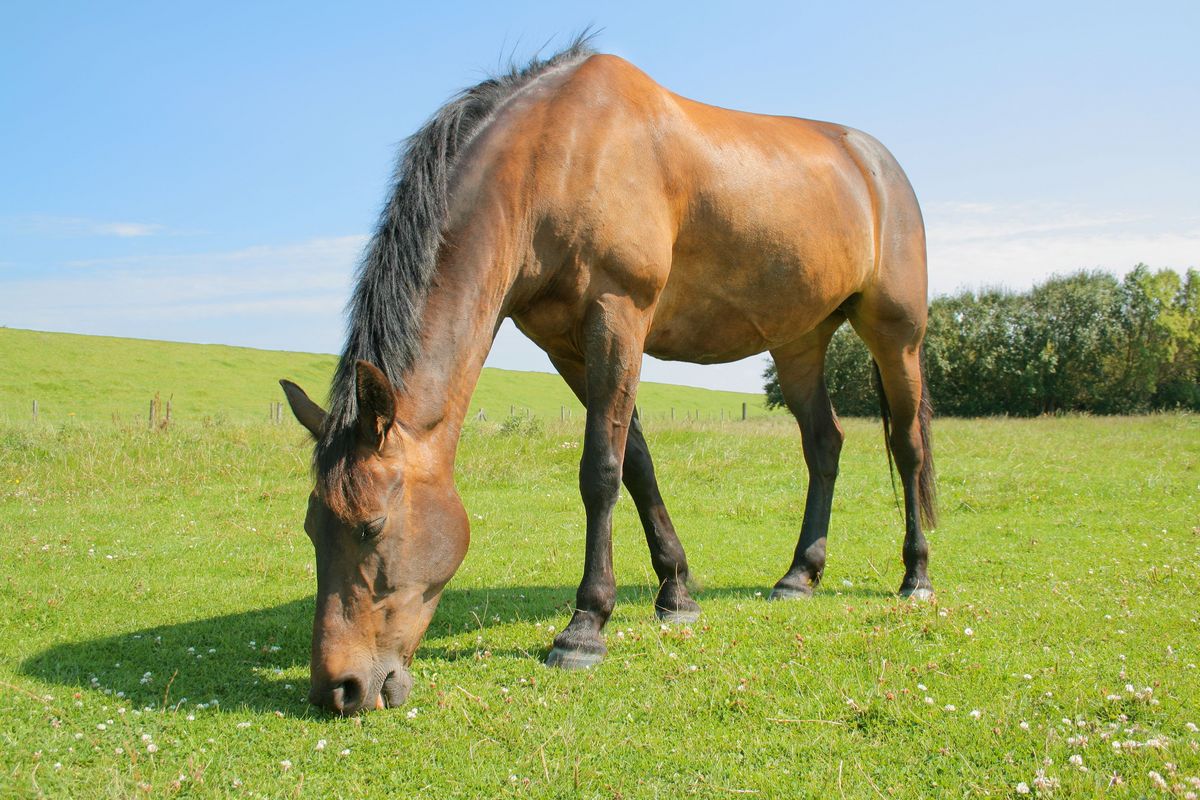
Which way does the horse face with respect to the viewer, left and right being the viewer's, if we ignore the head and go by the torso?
facing the viewer and to the left of the viewer
